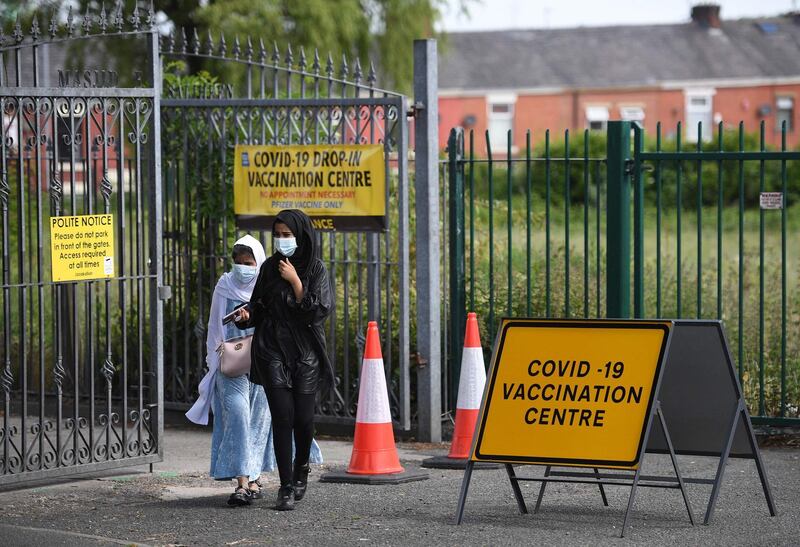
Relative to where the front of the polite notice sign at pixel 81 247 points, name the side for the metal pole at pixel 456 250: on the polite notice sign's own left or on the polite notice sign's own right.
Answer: on the polite notice sign's own left

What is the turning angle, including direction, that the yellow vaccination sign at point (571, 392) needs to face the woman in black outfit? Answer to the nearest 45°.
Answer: approximately 90° to its right

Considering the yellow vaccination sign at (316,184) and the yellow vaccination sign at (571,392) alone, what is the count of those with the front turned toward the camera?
2

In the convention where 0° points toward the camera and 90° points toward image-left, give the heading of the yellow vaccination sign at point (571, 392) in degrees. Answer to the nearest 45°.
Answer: approximately 0°

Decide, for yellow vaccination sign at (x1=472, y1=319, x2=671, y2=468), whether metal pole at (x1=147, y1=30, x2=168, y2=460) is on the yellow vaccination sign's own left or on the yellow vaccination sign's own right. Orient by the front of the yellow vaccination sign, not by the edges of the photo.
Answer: on the yellow vaccination sign's own right

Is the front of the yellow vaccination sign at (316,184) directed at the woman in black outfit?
yes

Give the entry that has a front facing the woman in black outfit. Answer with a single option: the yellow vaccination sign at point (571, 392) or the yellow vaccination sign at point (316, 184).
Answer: the yellow vaccination sign at point (316, 184)
